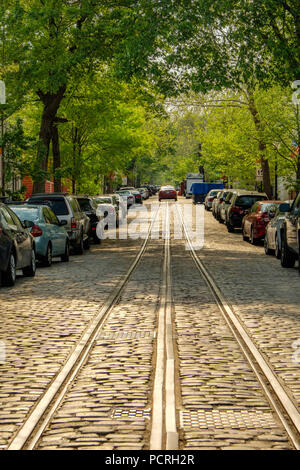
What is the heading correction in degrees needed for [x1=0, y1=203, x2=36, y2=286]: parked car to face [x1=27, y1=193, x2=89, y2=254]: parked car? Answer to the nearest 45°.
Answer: approximately 45° to its left

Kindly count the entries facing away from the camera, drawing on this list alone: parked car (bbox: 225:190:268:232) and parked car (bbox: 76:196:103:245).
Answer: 2

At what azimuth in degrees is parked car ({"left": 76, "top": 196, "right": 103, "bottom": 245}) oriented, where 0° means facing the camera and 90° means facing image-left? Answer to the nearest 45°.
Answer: approximately 180°

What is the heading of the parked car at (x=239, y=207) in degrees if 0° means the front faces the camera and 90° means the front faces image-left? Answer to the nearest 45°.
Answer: approximately 180°

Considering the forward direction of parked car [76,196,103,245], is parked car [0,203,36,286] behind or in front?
behind

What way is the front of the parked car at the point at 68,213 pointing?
away from the camera

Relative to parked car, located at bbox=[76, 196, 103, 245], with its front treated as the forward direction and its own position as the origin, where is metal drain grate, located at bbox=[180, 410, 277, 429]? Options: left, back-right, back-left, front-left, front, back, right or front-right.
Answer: back

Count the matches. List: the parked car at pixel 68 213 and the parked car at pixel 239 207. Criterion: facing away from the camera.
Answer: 2

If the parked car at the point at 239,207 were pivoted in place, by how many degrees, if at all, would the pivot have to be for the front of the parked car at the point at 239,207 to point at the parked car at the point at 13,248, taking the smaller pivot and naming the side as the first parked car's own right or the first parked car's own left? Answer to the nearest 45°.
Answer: approximately 180°

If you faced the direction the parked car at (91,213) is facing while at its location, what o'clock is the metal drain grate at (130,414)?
The metal drain grate is roughly at 6 o'clock from the parked car.
